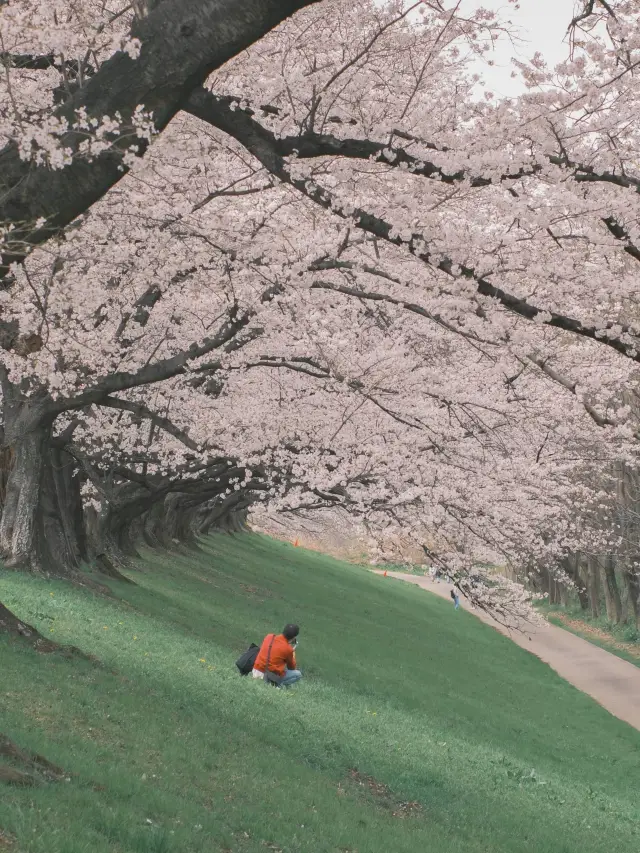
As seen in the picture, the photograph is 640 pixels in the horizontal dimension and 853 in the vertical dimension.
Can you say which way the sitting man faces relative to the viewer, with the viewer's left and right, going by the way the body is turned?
facing away from the viewer and to the right of the viewer

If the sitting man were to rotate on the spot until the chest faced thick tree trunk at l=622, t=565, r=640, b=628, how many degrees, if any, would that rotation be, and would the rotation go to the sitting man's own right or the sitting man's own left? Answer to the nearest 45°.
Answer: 0° — they already face it

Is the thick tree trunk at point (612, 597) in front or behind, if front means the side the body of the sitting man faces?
in front
